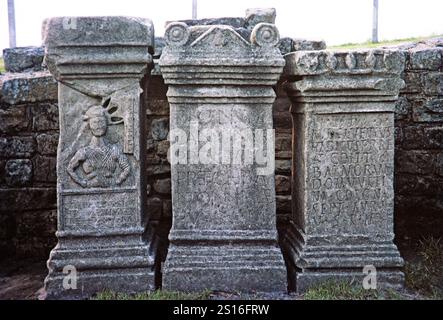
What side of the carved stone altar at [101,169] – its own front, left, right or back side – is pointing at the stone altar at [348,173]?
left

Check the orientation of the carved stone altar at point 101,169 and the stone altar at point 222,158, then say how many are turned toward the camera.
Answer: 2

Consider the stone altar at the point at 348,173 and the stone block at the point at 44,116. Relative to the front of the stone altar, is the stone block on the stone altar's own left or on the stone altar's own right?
on the stone altar's own right

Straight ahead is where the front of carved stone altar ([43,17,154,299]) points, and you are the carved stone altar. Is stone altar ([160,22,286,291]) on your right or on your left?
on your left

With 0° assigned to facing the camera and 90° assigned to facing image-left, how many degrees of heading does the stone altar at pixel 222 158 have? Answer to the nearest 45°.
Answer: approximately 0°

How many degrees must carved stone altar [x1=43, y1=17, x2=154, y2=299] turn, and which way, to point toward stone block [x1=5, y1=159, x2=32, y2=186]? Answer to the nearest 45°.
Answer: approximately 135° to its right

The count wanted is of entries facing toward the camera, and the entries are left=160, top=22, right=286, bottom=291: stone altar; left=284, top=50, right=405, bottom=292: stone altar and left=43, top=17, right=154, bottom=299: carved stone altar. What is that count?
3
